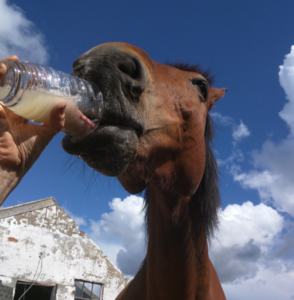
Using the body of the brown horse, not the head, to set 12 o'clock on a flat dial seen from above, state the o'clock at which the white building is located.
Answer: The white building is roughly at 4 o'clock from the brown horse.

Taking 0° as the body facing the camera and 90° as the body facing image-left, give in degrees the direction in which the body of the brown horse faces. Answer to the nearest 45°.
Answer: approximately 45°
